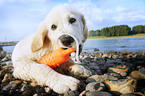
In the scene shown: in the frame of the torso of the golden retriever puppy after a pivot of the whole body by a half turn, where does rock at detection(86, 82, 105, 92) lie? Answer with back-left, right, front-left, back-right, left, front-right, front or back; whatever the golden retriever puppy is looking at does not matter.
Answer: back

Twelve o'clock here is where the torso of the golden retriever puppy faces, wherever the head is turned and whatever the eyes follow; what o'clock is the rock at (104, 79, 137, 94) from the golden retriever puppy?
The rock is roughly at 12 o'clock from the golden retriever puppy.
